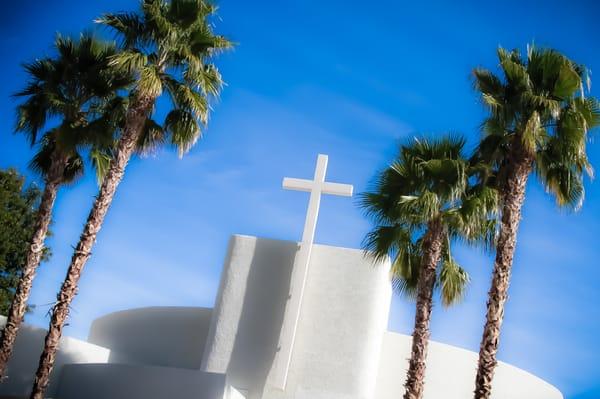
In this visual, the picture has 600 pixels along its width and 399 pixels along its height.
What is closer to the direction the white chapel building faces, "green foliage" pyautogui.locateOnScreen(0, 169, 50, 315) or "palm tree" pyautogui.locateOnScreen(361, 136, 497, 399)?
the palm tree

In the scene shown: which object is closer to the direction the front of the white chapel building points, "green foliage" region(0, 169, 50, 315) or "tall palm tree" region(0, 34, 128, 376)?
the tall palm tree

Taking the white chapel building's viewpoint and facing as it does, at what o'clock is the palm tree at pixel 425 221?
The palm tree is roughly at 11 o'clock from the white chapel building.

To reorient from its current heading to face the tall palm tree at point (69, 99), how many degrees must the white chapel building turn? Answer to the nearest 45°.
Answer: approximately 90° to its right

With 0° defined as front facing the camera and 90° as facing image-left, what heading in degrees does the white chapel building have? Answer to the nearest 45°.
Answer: approximately 0°

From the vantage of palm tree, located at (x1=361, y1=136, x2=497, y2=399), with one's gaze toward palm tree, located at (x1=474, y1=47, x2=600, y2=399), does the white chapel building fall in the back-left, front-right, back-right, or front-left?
back-left

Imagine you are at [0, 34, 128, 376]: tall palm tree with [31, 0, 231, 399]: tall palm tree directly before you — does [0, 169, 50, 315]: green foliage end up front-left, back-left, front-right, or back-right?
back-left
